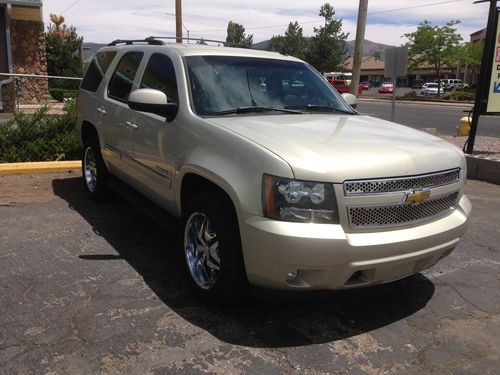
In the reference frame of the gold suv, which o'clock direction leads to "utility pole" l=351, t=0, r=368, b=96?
The utility pole is roughly at 8 o'clock from the gold suv.

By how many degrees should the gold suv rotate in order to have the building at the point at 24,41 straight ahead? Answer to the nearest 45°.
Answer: approximately 180°

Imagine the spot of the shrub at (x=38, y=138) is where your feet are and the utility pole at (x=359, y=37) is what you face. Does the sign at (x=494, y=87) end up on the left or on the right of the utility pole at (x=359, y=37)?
right

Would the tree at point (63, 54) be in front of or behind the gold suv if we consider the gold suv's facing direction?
behind

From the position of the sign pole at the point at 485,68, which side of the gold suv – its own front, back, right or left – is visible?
left

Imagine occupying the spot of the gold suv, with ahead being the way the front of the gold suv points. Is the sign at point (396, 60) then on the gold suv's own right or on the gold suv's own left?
on the gold suv's own left

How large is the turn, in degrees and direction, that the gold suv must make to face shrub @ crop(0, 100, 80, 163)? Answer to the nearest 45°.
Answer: approximately 180°

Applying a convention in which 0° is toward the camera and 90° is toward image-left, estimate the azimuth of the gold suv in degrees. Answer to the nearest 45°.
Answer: approximately 315°
